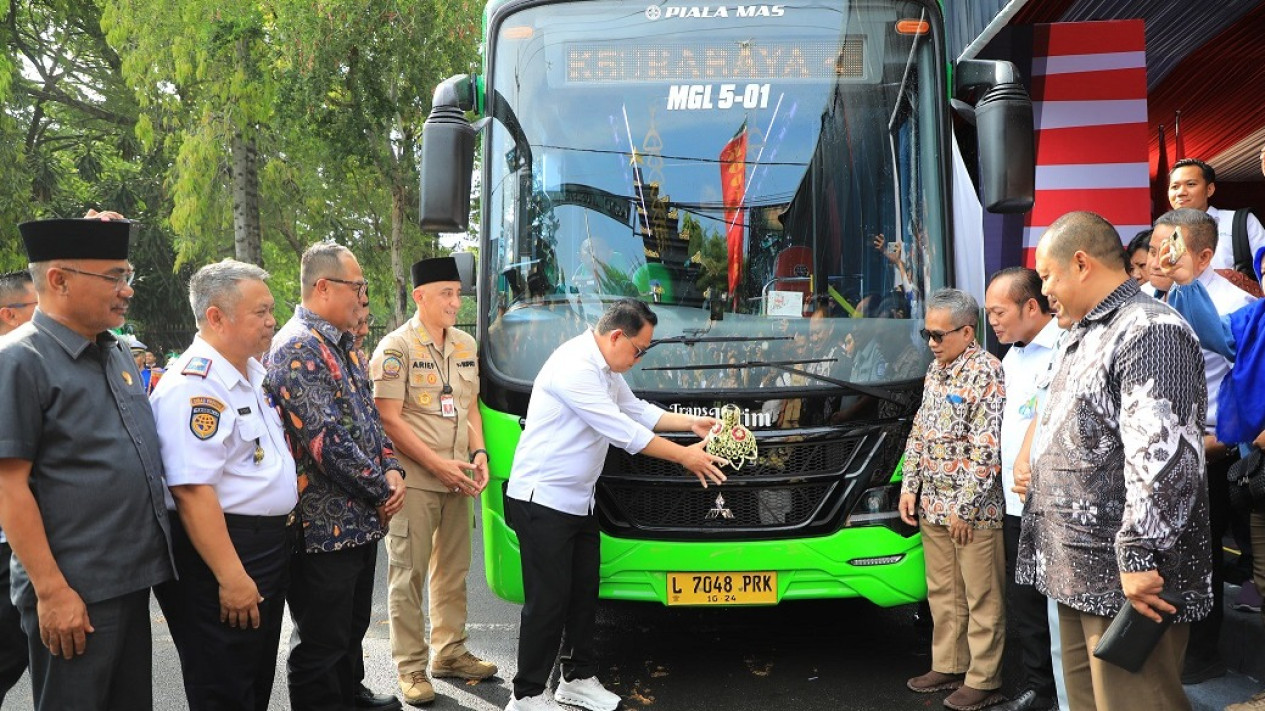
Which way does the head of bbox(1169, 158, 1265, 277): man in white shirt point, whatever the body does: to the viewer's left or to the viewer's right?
to the viewer's left

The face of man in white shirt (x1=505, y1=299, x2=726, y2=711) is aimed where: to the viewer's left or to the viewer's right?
to the viewer's right

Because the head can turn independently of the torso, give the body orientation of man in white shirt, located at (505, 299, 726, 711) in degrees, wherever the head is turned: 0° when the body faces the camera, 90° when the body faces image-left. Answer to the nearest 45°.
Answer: approximately 270°

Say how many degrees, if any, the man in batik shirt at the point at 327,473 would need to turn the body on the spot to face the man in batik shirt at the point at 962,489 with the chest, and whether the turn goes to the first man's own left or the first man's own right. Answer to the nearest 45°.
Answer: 0° — they already face them

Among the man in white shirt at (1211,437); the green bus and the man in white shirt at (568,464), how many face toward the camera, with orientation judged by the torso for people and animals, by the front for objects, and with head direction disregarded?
1

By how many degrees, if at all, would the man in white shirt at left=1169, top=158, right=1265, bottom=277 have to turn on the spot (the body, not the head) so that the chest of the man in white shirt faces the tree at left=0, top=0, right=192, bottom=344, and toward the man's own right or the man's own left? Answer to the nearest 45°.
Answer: approximately 45° to the man's own right

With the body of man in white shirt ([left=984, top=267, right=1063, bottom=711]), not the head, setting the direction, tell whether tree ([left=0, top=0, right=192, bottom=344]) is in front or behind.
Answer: in front

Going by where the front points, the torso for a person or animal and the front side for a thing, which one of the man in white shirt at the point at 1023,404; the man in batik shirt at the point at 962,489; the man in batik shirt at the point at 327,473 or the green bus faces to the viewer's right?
the man in batik shirt at the point at 327,473

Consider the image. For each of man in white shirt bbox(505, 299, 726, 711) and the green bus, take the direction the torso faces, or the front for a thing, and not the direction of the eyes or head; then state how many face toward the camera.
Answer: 1

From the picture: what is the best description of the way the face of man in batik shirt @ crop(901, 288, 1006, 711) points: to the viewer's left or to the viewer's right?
to the viewer's left

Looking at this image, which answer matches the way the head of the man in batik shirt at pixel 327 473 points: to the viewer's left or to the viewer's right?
to the viewer's right

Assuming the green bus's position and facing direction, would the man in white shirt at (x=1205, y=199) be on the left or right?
on its left
